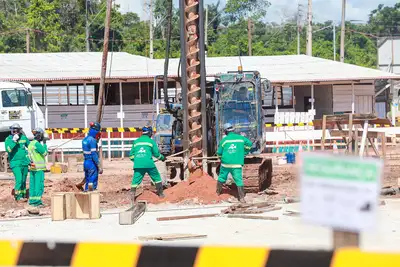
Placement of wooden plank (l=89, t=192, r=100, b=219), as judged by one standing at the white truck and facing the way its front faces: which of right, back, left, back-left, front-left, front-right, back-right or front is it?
right

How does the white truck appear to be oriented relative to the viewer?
to the viewer's right

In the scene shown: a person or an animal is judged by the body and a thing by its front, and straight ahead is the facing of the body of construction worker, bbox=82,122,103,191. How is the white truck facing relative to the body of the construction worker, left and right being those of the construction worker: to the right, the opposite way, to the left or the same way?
the same way

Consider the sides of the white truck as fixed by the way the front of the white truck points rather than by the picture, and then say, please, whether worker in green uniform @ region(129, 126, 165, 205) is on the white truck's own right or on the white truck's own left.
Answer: on the white truck's own right

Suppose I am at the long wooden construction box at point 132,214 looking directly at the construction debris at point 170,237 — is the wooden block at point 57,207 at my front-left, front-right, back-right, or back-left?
back-right

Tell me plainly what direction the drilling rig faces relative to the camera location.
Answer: facing the viewer

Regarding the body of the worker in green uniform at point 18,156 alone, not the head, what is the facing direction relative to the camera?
toward the camera

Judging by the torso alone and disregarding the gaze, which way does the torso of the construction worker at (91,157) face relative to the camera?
to the viewer's right
